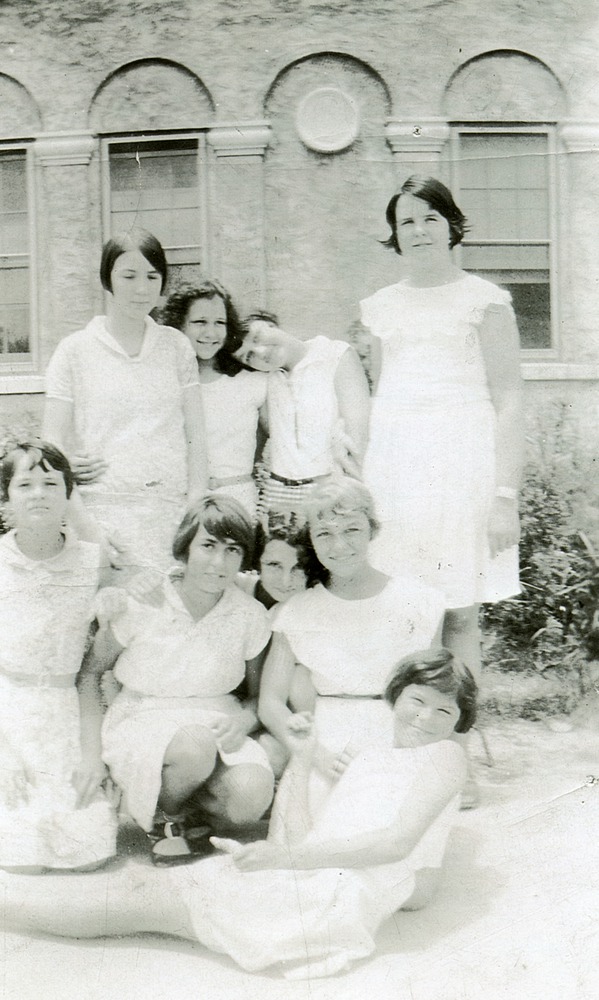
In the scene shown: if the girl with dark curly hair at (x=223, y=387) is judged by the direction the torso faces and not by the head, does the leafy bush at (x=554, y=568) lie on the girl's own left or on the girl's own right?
on the girl's own left

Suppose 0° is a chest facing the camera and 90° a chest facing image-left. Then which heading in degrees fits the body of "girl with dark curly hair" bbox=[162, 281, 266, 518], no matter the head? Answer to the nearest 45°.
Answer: approximately 0°

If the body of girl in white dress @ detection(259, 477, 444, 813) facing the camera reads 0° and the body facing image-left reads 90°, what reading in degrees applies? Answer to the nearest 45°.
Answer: approximately 0°
